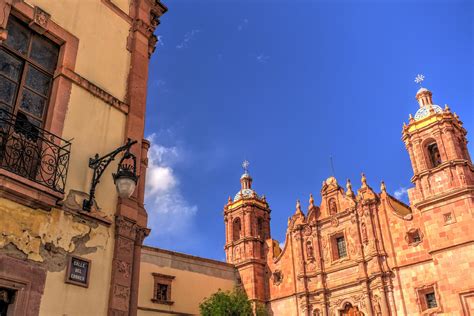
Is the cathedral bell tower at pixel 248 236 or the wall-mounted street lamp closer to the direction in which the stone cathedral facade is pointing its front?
the wall-mounted street lamp

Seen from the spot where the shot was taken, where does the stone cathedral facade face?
facing the viewer and to the left of the viewer

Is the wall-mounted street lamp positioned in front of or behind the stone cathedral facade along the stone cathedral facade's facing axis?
in front
